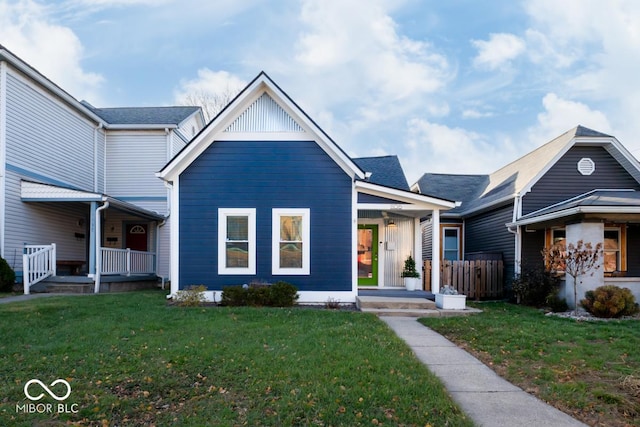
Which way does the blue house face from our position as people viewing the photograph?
facing the viewer

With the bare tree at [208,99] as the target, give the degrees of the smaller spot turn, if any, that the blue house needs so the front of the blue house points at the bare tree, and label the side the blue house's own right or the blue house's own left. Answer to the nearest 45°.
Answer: approximately 180°

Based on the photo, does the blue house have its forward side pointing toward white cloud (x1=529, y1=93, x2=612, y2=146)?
no

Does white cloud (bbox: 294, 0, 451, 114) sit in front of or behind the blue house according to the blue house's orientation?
behind

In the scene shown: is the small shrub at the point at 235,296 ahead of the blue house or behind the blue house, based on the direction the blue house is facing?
ahead

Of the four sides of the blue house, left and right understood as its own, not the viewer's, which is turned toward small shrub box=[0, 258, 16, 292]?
right

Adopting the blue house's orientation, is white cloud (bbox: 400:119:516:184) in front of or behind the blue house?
behind

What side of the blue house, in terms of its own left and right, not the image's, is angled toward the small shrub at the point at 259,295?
front

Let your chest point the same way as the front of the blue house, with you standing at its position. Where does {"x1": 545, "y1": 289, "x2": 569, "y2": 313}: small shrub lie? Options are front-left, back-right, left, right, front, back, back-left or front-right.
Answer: left

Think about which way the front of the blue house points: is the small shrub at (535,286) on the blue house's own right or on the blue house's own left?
on the blue house's own left
